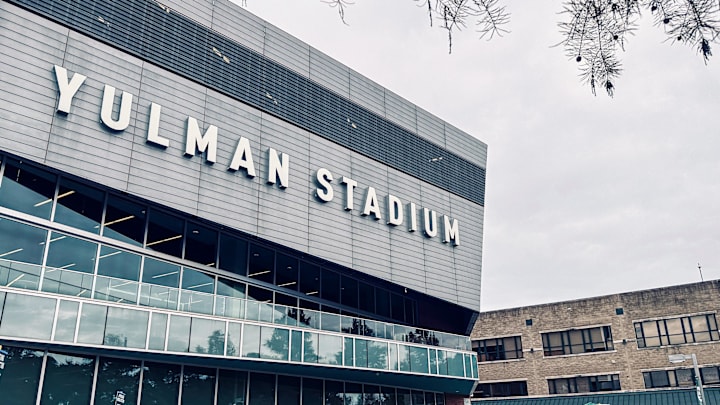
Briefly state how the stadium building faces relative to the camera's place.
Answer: facing the viewer and to the right of the viewer

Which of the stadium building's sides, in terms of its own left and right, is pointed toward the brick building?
left
